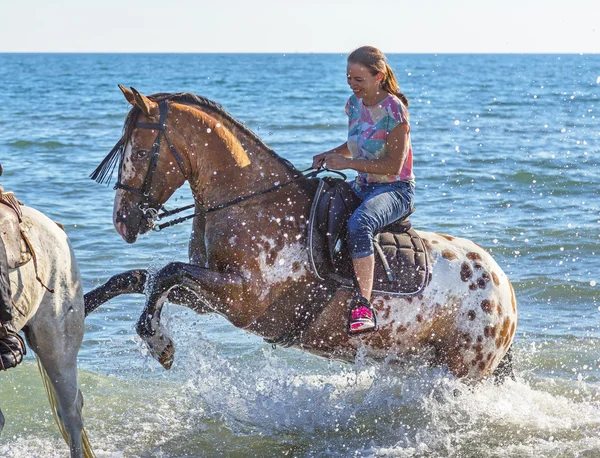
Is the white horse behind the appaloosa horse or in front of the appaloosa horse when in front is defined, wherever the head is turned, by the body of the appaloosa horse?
in front

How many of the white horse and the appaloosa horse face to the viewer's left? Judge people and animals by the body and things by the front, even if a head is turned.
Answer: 2

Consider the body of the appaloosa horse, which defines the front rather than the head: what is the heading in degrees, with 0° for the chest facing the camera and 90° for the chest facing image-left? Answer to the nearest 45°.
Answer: approximately 90°

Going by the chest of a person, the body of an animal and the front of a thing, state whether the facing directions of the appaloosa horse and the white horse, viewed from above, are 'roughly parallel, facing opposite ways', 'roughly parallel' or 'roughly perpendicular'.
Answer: roughly parallel

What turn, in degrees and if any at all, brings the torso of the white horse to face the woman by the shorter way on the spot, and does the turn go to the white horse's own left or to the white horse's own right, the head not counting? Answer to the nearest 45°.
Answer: approximately 180°

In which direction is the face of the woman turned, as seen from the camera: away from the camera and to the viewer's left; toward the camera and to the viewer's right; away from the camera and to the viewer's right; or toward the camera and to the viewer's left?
toward the camera and to the viewer's left

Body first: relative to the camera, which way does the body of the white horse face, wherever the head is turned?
to the viewer's left
